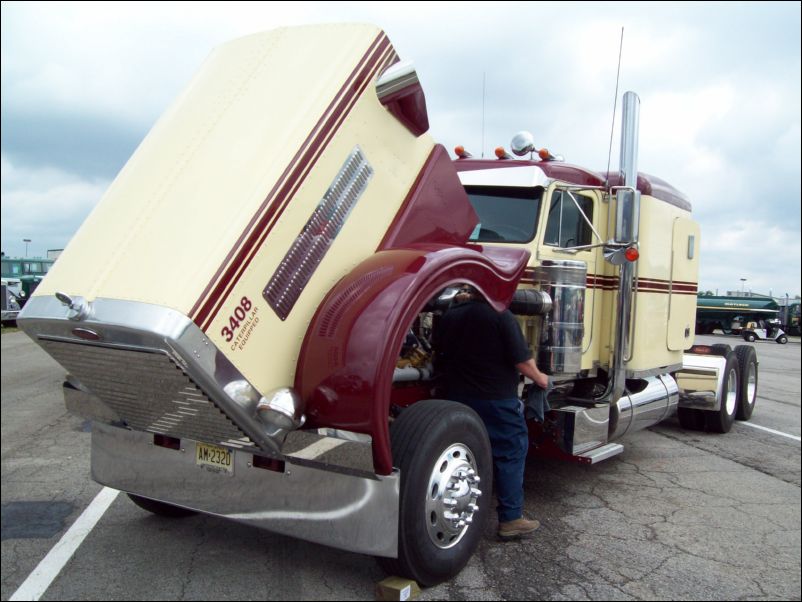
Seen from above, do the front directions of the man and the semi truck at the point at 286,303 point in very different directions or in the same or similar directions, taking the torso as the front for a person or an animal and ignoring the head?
very different directions

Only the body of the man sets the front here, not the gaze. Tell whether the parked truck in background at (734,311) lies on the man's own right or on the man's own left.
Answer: on the man's own right

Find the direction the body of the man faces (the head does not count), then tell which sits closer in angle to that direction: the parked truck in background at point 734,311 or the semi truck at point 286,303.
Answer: the parked truck in background

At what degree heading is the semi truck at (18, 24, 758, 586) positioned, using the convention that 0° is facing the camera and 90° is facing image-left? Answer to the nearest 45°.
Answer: approximately 45°

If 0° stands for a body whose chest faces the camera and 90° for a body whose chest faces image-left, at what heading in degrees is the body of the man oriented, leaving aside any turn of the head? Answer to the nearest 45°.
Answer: approximately 225°

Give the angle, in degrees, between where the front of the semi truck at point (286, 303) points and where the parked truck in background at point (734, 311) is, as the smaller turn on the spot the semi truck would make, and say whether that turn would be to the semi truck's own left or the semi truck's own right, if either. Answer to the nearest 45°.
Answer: approximately 135° to the semi truck's own left

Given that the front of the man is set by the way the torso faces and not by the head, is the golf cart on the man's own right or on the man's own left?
on the man's own right
